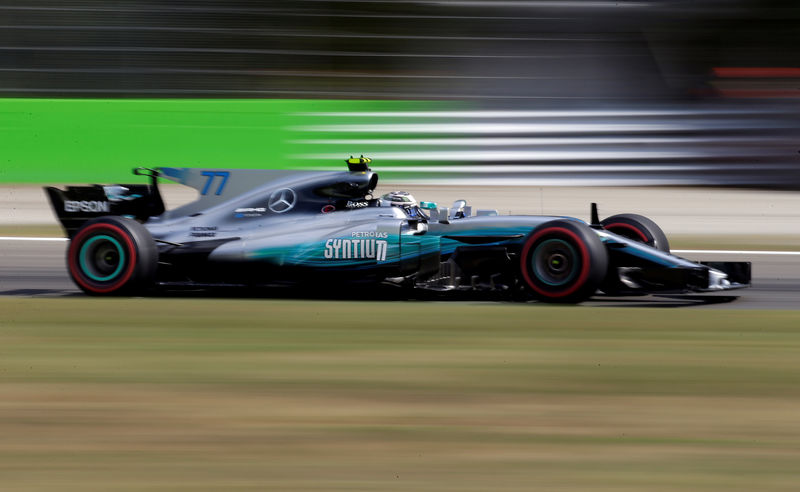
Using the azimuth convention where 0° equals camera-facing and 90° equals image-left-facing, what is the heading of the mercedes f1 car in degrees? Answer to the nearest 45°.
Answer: approximately 270°
